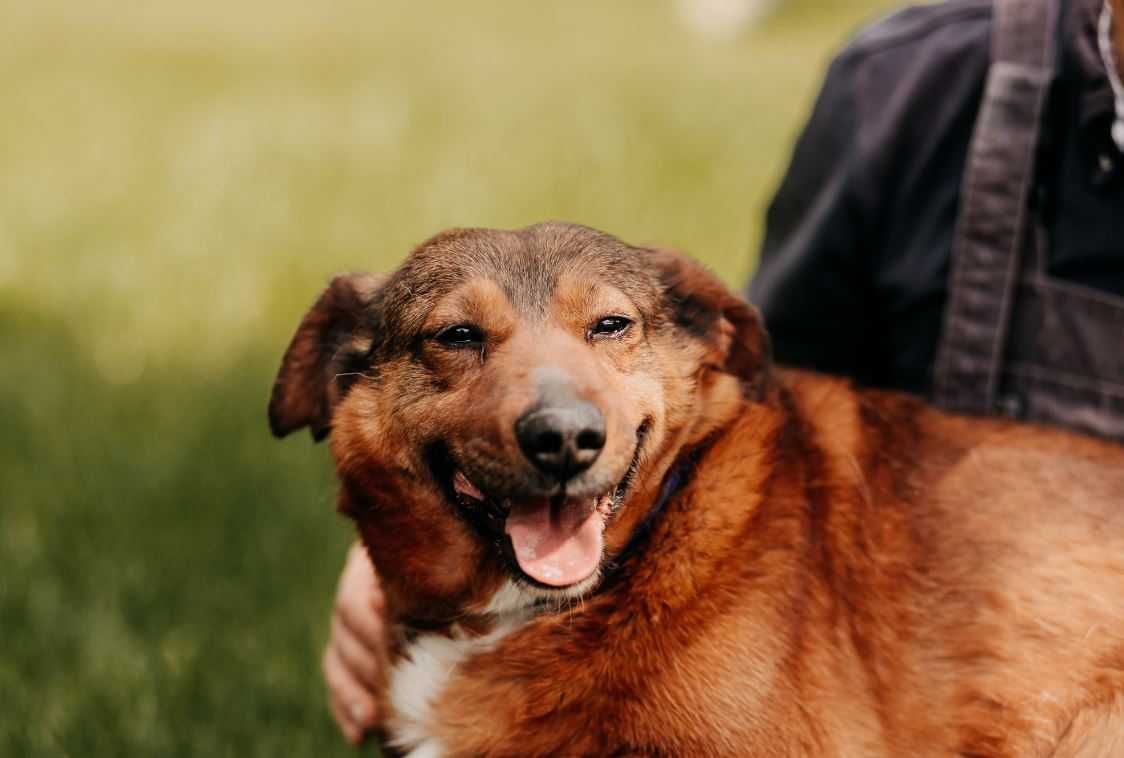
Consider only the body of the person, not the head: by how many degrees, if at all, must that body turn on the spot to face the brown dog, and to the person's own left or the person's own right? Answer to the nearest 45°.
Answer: approximately 45° to the person's own right

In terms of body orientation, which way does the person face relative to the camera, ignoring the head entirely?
toward the camera

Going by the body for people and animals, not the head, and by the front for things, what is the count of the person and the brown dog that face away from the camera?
0

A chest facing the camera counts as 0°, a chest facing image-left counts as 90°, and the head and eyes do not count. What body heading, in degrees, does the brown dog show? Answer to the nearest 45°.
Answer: approximately 45°

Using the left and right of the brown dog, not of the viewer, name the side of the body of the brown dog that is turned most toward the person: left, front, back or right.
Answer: back
